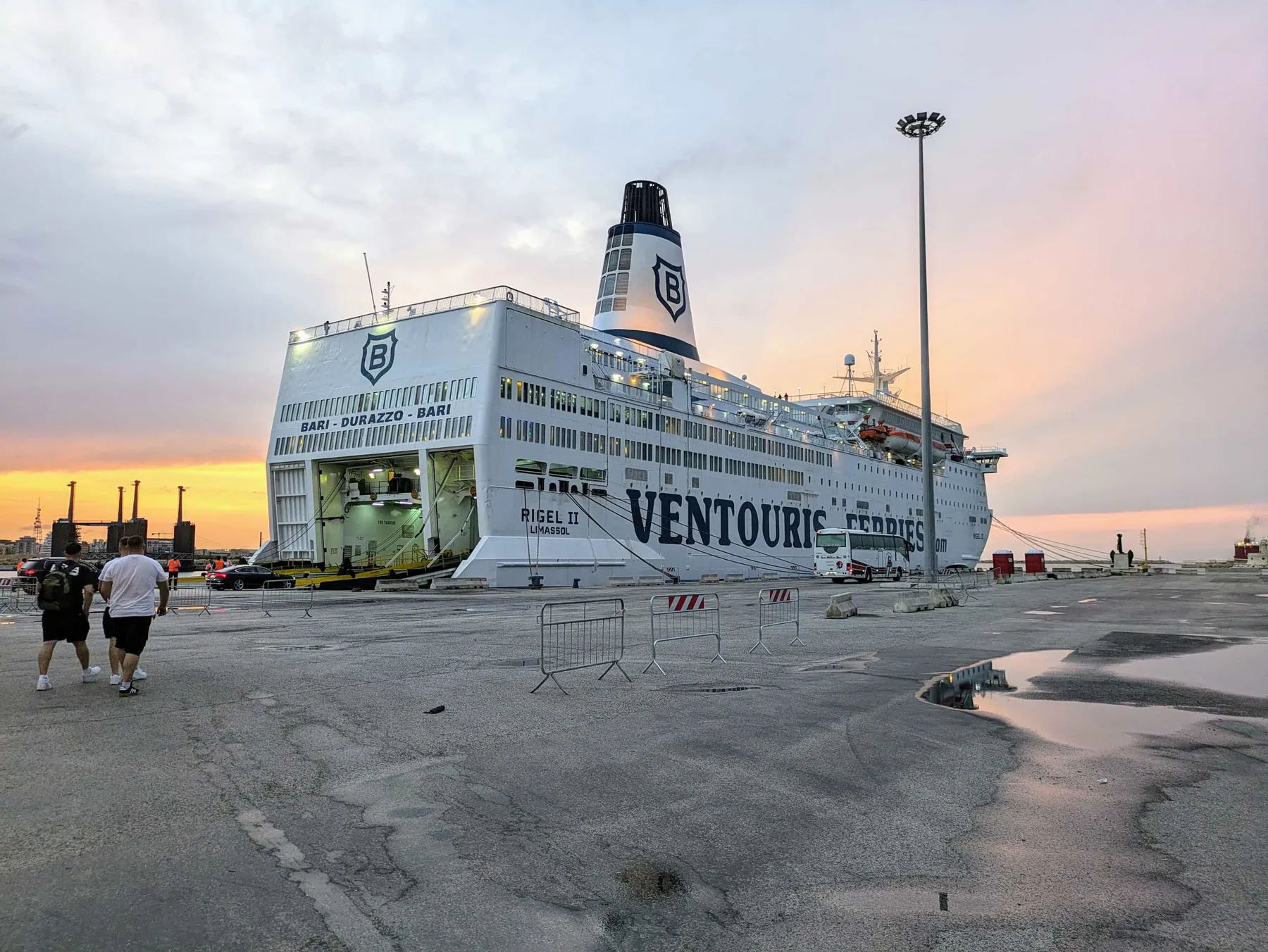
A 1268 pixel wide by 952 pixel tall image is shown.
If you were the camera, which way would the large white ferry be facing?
facing away from the viewer and to the right of the viewer

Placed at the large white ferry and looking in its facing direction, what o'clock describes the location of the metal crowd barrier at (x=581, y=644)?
The metal crowd barrier is roughly at 4 o'clock from the large white ferry.

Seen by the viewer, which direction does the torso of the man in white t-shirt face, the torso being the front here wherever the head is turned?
away from the camera

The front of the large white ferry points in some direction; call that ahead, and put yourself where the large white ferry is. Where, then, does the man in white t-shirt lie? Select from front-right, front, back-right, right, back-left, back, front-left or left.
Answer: back-right

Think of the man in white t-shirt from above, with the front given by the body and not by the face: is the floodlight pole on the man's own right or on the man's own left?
on the man's own right

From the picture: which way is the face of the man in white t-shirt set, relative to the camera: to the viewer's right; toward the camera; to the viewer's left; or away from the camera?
away from the camera

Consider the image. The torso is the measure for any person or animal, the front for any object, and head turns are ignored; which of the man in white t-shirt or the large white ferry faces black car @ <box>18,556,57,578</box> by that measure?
the man in white t-shirt

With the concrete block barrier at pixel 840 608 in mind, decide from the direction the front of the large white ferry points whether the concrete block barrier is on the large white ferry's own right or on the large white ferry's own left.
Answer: on the large white ferry's own right

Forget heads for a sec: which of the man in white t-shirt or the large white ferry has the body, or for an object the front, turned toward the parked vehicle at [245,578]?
the man in white t-shirt

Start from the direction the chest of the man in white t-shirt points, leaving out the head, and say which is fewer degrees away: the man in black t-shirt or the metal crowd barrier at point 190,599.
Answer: the metal crowd barrier

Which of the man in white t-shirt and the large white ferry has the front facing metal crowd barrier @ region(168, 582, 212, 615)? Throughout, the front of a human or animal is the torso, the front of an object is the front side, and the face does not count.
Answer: the man in white t-shirt
